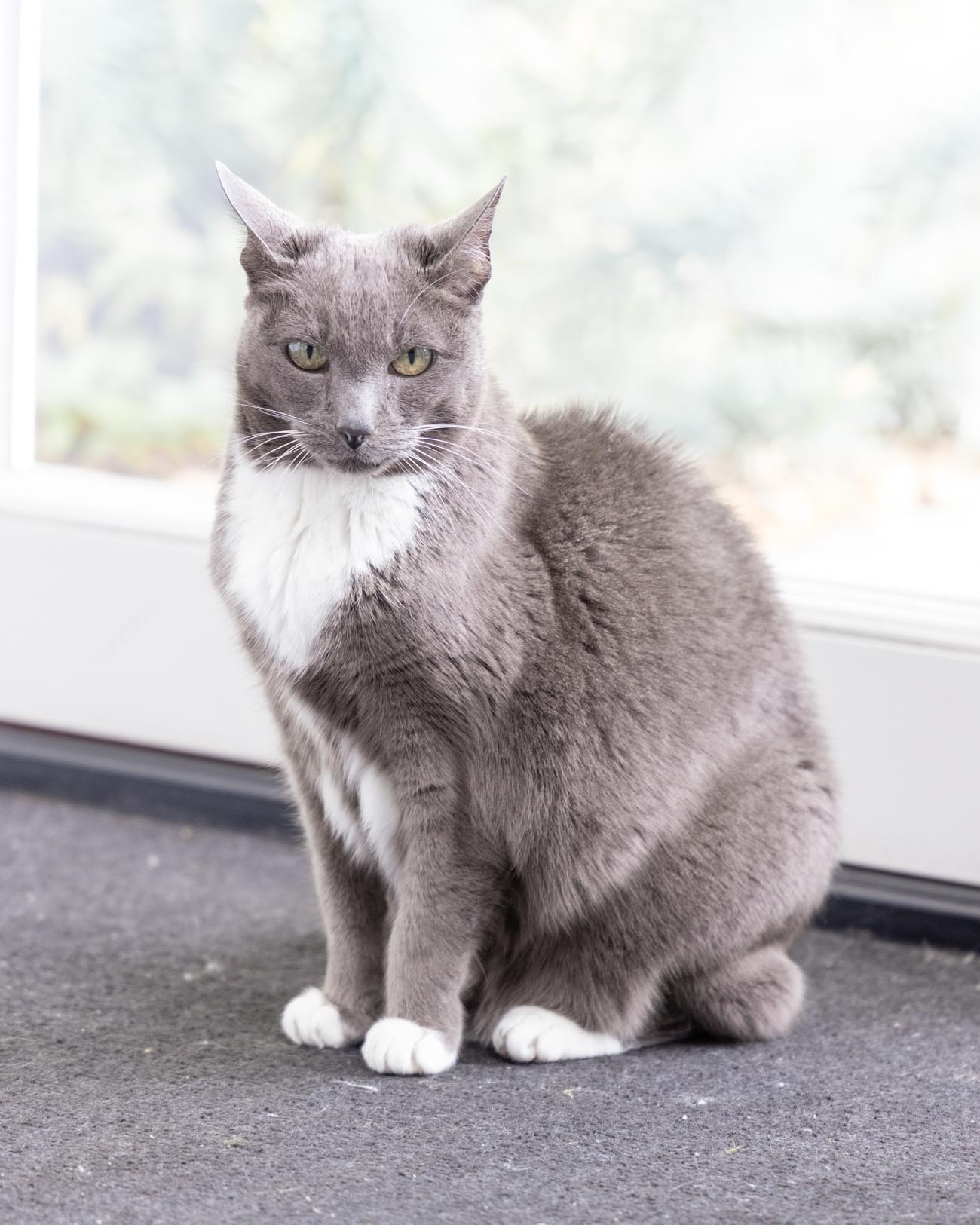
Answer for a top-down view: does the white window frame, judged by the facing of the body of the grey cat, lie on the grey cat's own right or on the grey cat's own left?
on the grey cat's own right

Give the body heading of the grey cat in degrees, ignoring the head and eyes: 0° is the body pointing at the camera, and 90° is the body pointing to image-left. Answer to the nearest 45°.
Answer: approximately 45°

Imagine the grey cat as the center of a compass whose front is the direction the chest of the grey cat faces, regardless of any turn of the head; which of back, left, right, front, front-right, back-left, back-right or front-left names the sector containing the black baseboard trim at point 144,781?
right
